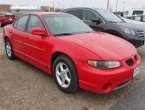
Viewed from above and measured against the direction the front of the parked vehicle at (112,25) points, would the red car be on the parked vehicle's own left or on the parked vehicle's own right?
on the parked vehicle's own right

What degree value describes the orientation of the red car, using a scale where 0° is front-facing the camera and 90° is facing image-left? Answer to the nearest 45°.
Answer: approximately 315°

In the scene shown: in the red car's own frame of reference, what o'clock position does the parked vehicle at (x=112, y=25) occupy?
The parked vehicle is roughly at 8 o'clock from the red car.

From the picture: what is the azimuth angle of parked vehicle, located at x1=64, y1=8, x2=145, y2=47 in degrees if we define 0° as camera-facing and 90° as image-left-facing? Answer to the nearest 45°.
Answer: approximately 315°
